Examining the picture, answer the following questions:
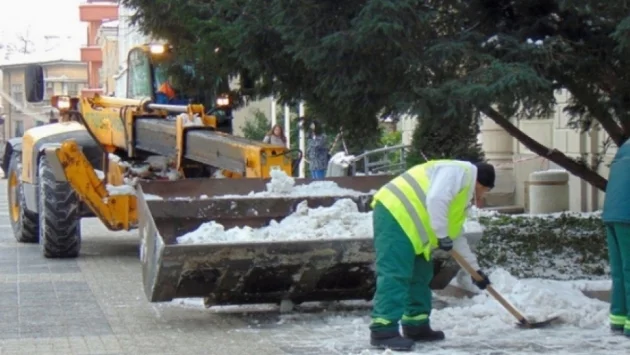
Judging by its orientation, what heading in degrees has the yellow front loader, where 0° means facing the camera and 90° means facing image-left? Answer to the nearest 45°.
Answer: approximately 315°

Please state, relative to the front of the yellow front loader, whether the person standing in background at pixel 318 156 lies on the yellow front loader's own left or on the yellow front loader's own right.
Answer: on the yellow front loader's own left
